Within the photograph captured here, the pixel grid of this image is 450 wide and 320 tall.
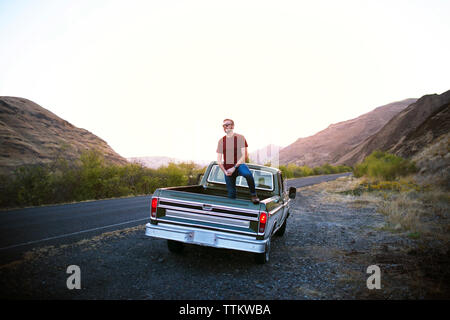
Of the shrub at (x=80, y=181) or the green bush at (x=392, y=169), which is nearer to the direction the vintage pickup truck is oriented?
the green bush

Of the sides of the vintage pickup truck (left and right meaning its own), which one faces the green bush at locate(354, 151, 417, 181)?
front

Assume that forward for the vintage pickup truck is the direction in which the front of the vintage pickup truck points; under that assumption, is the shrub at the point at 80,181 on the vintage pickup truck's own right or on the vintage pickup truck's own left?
on the vintage pickup truck's own left

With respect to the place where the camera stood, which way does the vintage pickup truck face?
facing away from the viewer and to the right of the viewer
